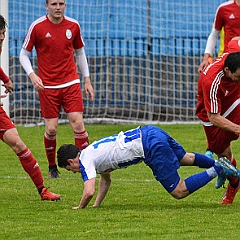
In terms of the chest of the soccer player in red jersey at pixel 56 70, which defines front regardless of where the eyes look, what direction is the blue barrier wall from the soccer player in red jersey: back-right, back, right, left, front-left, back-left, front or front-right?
back

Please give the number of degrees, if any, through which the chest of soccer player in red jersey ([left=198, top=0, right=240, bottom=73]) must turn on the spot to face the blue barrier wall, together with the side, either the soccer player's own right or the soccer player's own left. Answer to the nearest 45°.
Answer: approximately 180°

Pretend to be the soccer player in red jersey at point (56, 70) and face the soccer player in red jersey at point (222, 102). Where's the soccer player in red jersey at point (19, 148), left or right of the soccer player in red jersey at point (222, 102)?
right

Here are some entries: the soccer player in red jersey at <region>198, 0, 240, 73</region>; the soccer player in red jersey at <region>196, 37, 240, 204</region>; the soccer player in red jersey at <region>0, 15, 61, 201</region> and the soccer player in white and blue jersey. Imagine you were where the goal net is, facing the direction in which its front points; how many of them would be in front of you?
4

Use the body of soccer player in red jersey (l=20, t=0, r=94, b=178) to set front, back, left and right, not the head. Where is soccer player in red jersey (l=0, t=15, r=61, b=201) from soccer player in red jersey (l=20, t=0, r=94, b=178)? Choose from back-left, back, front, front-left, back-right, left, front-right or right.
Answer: front

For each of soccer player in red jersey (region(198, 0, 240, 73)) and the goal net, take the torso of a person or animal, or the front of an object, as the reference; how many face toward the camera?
2

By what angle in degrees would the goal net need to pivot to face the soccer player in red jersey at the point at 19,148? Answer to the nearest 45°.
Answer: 0° — it already faces them

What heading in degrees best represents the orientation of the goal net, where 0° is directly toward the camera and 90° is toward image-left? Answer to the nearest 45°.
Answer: approximately 0°

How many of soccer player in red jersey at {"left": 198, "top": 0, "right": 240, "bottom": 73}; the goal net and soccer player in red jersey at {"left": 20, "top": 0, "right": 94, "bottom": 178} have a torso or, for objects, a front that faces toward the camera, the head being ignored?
3

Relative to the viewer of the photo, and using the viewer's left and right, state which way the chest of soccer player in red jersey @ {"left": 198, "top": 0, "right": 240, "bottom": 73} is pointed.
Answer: facing the viewer
